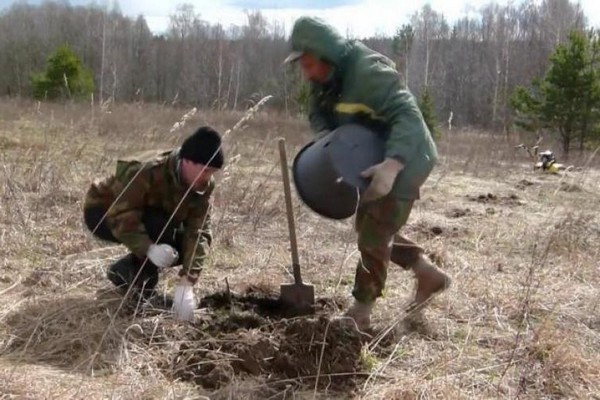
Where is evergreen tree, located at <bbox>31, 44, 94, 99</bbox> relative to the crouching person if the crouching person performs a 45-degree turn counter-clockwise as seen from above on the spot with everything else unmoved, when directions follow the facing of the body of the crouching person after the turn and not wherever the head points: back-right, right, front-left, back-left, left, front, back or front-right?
left

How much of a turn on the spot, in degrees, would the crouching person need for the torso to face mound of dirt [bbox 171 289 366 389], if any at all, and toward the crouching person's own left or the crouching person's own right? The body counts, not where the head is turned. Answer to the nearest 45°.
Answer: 0° — they already face it

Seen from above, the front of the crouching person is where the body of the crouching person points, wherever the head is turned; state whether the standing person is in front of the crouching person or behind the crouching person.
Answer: in front

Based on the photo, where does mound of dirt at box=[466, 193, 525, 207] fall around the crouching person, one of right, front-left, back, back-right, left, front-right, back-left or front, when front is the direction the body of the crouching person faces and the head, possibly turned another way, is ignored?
left

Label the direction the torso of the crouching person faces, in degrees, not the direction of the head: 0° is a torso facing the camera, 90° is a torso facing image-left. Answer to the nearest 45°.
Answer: approximately 315°

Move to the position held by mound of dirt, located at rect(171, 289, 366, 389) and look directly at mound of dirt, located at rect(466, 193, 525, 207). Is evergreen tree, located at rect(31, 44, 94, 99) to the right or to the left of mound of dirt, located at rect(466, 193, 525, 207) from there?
left

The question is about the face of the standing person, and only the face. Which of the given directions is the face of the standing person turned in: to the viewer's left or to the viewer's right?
to the viewer's left

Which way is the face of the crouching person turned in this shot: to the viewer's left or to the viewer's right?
to the viewer's right

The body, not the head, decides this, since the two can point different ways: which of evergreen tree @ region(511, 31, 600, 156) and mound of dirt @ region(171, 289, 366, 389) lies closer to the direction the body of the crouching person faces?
the mound of dirt

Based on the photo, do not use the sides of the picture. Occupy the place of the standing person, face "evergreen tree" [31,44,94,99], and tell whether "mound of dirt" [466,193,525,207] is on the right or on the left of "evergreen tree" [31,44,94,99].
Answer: right

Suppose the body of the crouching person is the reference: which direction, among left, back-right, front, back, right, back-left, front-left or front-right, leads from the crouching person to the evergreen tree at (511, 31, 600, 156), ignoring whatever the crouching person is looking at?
left
